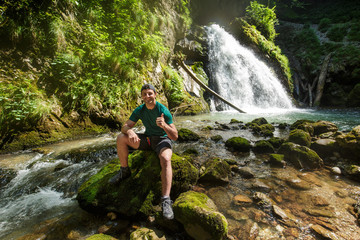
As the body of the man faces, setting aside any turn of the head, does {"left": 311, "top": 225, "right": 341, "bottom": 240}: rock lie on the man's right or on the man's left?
on the man's left

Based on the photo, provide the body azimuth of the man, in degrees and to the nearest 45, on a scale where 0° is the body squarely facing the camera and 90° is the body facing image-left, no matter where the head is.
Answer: approximately 0°

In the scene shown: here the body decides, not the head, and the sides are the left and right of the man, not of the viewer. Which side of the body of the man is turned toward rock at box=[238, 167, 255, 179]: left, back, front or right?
left

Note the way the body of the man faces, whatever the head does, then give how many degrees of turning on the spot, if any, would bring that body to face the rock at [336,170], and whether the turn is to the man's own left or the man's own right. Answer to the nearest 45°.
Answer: approximately 90° to the man's own left

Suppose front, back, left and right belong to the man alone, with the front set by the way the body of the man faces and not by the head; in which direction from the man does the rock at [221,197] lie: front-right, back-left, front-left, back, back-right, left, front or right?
left

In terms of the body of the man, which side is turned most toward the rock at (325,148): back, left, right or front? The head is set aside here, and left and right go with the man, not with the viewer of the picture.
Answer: left

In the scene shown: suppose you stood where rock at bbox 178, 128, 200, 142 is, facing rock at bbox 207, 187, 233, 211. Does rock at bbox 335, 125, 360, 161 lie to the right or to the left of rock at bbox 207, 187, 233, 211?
left

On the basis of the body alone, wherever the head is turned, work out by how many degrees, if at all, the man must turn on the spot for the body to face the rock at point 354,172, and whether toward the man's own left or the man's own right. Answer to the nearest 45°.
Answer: approximately 90° to the man's own left

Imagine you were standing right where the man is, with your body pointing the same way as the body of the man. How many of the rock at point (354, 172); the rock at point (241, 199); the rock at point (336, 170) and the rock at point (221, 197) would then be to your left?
4

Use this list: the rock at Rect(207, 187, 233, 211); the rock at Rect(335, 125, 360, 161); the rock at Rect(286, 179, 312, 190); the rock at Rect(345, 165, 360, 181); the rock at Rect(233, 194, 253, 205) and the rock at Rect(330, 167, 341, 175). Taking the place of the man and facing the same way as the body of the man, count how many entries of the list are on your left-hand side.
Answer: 6

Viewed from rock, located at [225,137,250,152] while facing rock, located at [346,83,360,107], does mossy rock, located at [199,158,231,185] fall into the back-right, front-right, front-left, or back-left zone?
back-right

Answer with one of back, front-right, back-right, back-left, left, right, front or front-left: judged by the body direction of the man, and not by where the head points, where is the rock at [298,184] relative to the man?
left
